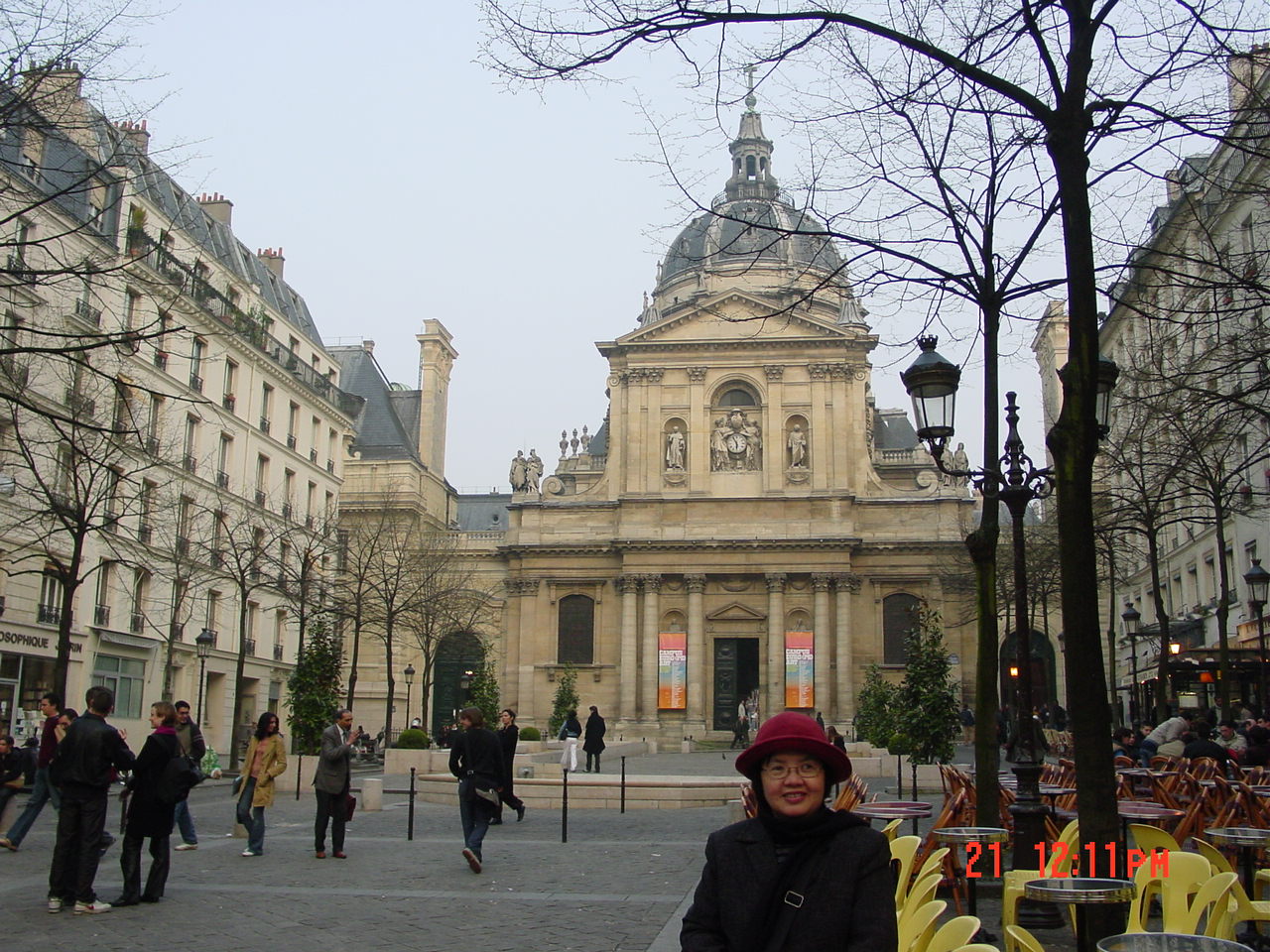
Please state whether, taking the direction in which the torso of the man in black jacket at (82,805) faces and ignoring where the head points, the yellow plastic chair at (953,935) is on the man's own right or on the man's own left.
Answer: on the man's own right

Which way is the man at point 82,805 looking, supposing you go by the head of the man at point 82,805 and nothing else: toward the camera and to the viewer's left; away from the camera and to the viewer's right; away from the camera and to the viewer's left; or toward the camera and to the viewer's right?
away from the camera and to the viewer's right

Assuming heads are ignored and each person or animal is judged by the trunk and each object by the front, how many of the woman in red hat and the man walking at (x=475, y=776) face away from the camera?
1

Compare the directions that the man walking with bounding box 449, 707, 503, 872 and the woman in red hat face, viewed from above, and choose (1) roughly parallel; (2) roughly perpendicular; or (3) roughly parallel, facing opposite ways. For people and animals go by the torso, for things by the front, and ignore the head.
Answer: roughly parallel, facing opposite ways

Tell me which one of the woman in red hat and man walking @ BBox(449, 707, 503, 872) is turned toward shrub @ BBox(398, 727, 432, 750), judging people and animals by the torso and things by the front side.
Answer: the man walking

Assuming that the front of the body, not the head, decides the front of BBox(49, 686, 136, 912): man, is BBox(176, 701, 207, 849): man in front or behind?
in front

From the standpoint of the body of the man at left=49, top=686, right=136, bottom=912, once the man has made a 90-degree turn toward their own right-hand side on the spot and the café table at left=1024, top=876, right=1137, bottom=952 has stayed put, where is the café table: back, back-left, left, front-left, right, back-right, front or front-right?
front

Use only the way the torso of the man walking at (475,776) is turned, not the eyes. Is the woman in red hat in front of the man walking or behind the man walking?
behind

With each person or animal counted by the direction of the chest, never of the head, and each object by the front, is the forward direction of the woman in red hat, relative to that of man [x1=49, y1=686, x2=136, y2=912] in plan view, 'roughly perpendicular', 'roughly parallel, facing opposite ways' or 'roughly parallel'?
roughly parallel, facing opposite ways

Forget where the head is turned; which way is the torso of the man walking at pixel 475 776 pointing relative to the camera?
away from the camera

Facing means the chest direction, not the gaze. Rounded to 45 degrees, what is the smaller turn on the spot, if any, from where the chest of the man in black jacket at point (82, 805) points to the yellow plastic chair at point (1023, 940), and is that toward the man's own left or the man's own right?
approximately 90° to the man's own right

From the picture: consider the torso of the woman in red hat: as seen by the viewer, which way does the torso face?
toward the camera

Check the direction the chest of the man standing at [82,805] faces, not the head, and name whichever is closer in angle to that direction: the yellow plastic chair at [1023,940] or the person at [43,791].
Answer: the person
